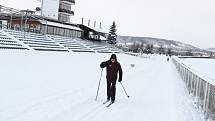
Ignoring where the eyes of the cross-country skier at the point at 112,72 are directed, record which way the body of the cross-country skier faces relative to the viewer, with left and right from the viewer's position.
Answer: facing the viewer
